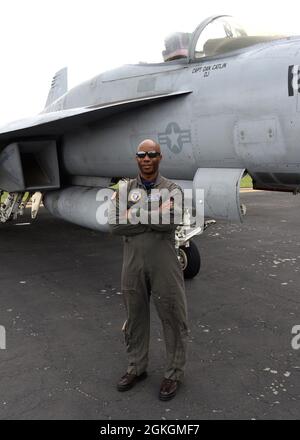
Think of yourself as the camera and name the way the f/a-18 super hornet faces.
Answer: facing the viewer and to the right of the viewer

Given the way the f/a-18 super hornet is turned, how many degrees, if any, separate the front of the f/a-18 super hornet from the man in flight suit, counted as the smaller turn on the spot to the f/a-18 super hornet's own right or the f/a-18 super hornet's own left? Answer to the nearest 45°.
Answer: approximately 45° to the f/a-18 super hornet's own right

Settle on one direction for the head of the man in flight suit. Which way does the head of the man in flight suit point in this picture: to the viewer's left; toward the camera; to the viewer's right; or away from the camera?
toward the camera
